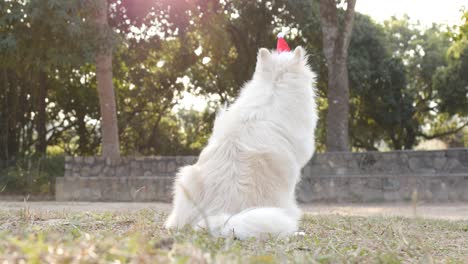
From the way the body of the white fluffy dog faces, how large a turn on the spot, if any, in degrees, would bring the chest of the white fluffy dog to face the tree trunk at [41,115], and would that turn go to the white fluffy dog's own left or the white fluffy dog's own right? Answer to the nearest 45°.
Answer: approximately 45° to the white fluffy dog's own left

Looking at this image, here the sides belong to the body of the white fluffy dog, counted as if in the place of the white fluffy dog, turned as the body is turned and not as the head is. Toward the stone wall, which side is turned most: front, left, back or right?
front

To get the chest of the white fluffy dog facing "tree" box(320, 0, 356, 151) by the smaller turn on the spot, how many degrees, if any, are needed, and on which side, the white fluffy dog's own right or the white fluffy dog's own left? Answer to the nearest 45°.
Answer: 0° — it already faces it

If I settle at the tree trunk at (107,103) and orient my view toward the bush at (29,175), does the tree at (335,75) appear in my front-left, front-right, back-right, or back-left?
back-right

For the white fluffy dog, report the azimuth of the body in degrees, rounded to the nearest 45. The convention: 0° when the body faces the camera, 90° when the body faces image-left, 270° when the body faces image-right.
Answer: approximately 180°

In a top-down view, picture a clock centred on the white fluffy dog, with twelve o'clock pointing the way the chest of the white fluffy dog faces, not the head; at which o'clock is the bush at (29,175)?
The bush is roughly at 11 o'clock from the white fluffy dog.

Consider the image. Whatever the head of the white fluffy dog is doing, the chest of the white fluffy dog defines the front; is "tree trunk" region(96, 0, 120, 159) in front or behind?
in front
